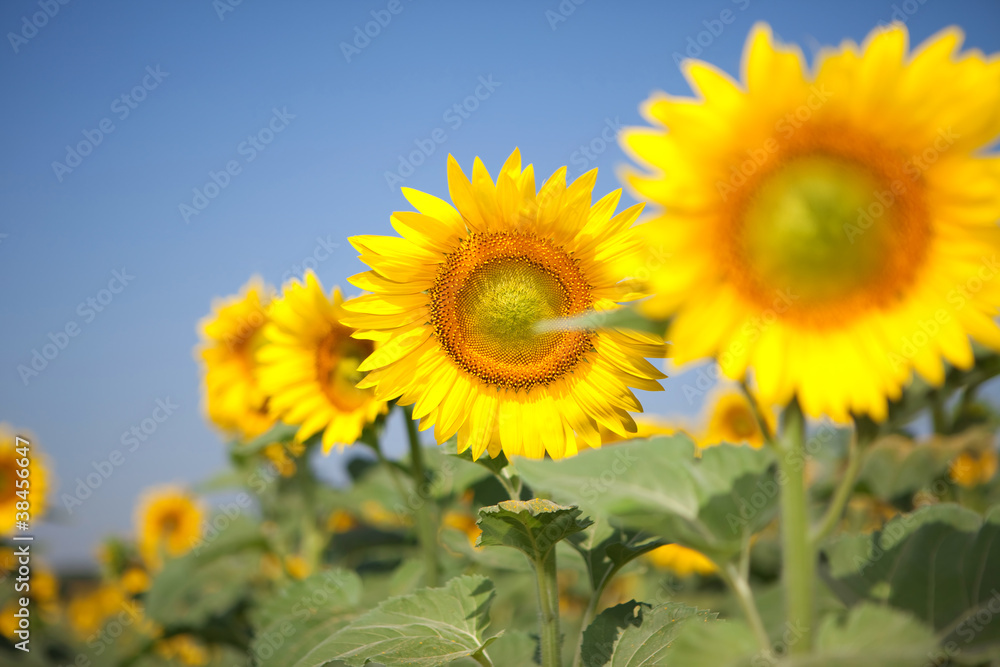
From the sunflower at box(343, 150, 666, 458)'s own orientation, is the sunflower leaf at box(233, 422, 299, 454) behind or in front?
behind

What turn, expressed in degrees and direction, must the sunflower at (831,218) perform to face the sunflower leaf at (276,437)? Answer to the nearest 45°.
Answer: approximately 135° to its right

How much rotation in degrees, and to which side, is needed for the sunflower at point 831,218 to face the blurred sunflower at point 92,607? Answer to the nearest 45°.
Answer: approximately 135° to its right

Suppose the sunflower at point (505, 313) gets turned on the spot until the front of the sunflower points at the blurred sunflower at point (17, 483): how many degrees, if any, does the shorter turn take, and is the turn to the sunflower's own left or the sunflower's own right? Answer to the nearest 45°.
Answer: approximately 135° to the sunflower's own right

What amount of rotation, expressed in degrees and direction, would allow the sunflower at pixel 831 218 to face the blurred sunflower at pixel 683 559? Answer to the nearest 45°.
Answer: approximately 180°

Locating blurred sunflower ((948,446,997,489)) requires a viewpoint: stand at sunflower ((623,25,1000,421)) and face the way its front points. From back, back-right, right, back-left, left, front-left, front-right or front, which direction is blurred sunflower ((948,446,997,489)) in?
back

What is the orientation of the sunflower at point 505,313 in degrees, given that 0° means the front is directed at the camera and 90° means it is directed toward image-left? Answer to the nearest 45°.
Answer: approximately 0°

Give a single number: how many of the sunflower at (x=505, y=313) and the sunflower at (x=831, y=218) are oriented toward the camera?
2
